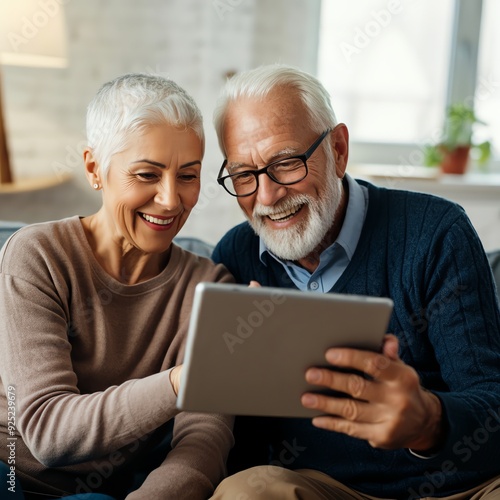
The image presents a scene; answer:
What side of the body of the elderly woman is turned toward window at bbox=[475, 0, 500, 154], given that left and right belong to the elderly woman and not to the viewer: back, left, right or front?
left

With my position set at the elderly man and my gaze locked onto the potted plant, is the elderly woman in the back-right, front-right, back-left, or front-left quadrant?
back-left

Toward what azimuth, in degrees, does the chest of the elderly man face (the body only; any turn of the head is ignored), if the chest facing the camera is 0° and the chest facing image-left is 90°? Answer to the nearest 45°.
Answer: approximately 45°

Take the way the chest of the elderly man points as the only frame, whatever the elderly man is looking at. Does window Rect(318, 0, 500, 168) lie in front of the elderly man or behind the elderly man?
behind

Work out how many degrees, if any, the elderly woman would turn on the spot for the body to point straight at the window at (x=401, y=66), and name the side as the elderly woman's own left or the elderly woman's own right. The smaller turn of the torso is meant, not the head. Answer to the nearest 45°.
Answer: approximately 90° to the elderly woman's own left

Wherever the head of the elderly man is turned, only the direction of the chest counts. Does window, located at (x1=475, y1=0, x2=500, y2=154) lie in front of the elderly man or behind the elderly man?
behind

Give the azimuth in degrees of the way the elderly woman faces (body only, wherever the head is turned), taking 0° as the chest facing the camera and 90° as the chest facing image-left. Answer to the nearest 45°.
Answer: approximately 315°
